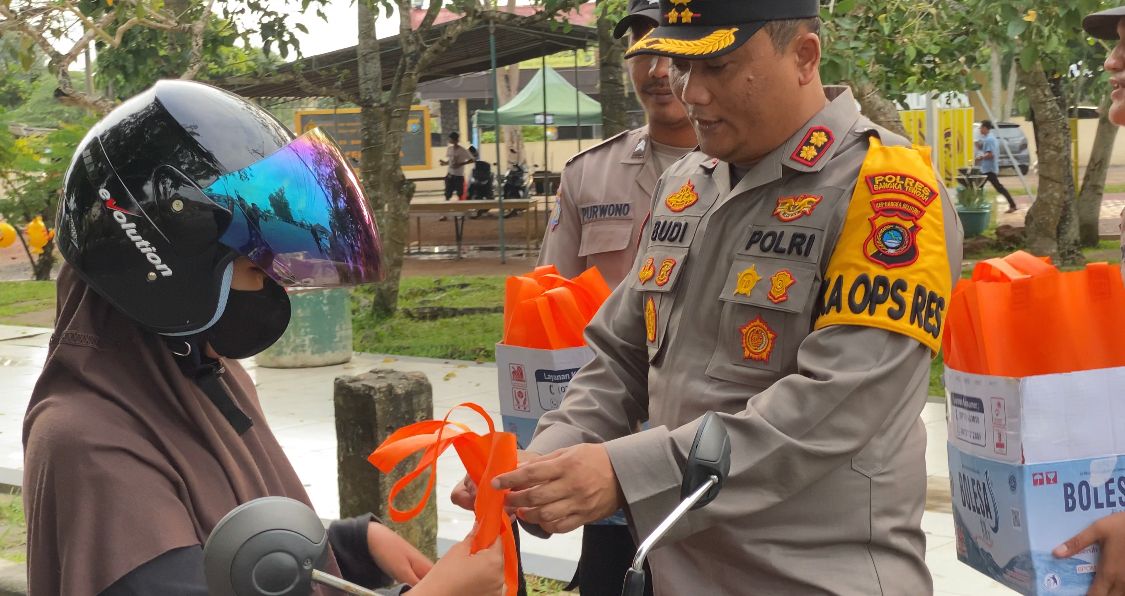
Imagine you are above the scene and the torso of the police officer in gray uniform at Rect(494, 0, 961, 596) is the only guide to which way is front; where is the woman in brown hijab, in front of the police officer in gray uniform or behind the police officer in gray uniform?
in front

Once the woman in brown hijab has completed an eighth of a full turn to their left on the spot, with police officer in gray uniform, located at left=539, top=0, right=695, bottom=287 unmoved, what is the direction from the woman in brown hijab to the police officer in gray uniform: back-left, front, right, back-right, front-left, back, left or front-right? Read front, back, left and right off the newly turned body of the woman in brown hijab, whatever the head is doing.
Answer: front

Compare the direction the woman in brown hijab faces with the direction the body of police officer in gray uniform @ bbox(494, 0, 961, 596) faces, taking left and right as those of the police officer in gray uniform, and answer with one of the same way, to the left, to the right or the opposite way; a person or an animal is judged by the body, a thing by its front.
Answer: the opposite way

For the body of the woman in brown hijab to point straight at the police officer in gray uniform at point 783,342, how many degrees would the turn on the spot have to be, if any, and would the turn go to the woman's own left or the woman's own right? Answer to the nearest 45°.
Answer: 0° — they already face them

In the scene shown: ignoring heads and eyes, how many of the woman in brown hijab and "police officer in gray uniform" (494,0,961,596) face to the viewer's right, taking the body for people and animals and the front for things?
1

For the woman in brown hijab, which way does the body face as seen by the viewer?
to the viewer's right

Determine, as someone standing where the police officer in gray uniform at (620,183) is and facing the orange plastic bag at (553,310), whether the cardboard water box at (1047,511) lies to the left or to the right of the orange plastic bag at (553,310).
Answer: left

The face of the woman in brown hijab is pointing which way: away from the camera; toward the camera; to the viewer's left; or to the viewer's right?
to the viewer's right

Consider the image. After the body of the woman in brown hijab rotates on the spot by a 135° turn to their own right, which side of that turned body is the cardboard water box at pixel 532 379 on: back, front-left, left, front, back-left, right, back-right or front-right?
back

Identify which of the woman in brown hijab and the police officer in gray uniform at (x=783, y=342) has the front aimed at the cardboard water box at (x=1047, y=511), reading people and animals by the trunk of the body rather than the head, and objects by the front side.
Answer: the woman in brown hijab

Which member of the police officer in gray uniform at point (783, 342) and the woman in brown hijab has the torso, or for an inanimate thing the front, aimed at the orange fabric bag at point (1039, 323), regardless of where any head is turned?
the woman in brown hijab

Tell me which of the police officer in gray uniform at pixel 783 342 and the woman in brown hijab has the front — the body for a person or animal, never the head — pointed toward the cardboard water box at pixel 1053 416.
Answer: the woman in brown hijab

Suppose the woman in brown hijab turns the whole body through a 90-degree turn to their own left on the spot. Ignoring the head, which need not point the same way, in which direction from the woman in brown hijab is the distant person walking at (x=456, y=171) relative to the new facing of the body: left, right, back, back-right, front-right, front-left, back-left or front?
front

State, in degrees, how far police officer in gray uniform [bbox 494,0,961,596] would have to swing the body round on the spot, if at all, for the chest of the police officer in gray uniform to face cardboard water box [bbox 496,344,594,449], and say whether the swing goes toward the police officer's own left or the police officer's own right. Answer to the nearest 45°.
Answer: approximately 90° to the police officer's own right

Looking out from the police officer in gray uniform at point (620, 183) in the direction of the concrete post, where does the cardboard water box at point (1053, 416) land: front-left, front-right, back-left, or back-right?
back-left

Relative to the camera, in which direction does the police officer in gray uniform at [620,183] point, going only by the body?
toward the camera

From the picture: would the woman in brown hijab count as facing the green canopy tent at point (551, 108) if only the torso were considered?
no

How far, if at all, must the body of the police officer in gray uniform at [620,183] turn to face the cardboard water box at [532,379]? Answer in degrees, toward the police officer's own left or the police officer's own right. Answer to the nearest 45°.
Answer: approximately 45° to the police officer's own right
